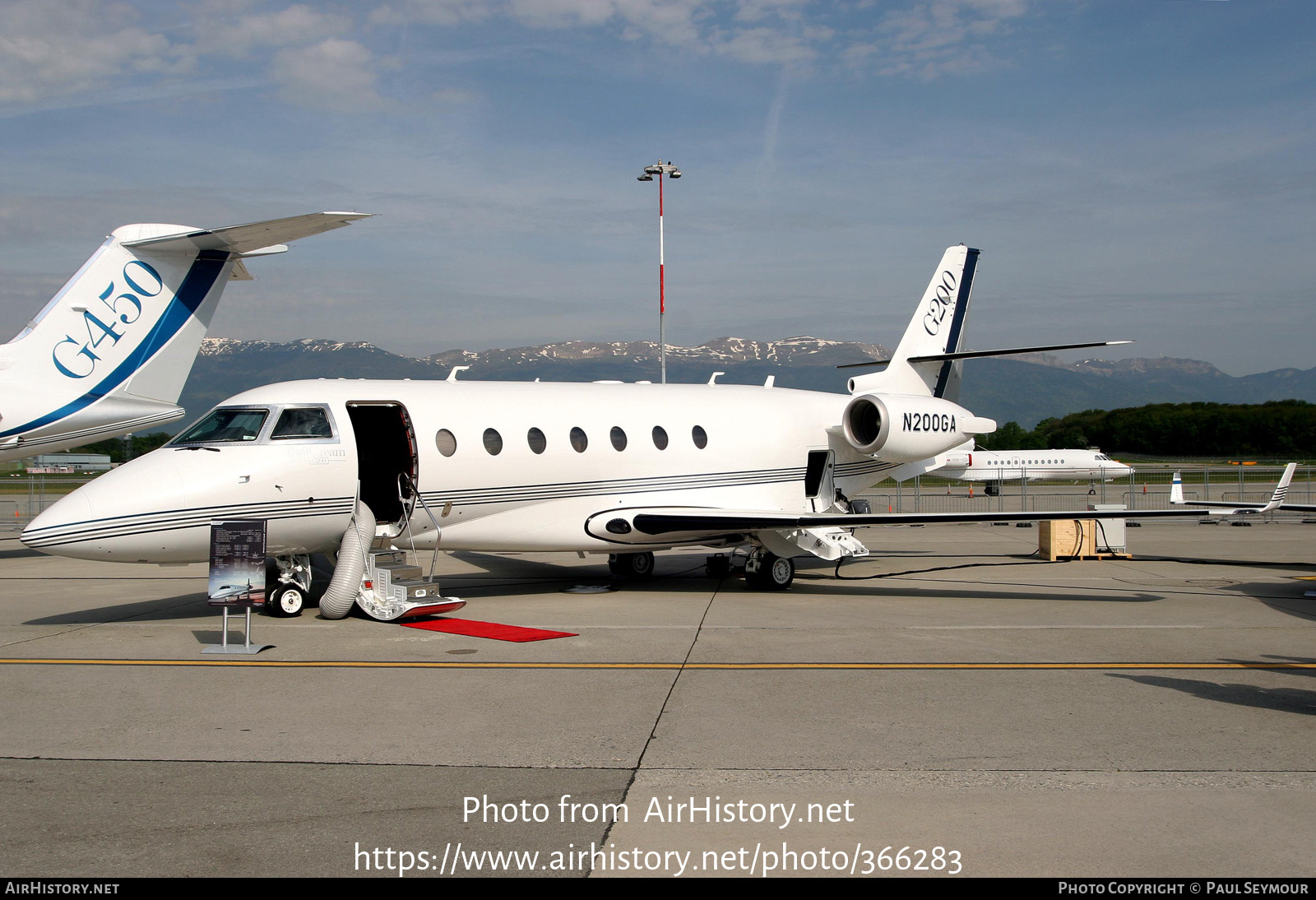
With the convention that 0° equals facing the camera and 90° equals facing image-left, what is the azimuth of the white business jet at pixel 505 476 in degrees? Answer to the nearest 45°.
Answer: approximately 45°

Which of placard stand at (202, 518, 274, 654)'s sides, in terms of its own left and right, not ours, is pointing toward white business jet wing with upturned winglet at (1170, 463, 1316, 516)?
left

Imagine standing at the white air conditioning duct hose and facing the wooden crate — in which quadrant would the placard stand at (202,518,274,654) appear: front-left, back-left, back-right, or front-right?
back-right

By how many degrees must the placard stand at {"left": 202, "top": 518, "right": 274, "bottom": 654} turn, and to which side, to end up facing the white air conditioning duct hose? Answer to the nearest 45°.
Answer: approximately 135° to its left

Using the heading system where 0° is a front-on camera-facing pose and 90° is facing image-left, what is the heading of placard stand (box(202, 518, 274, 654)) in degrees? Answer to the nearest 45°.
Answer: approximately 0°

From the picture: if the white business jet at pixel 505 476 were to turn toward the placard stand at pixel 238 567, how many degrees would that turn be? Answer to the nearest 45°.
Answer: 0° — it already faces it

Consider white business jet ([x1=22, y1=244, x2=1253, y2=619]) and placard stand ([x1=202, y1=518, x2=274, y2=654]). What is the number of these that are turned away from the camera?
0
